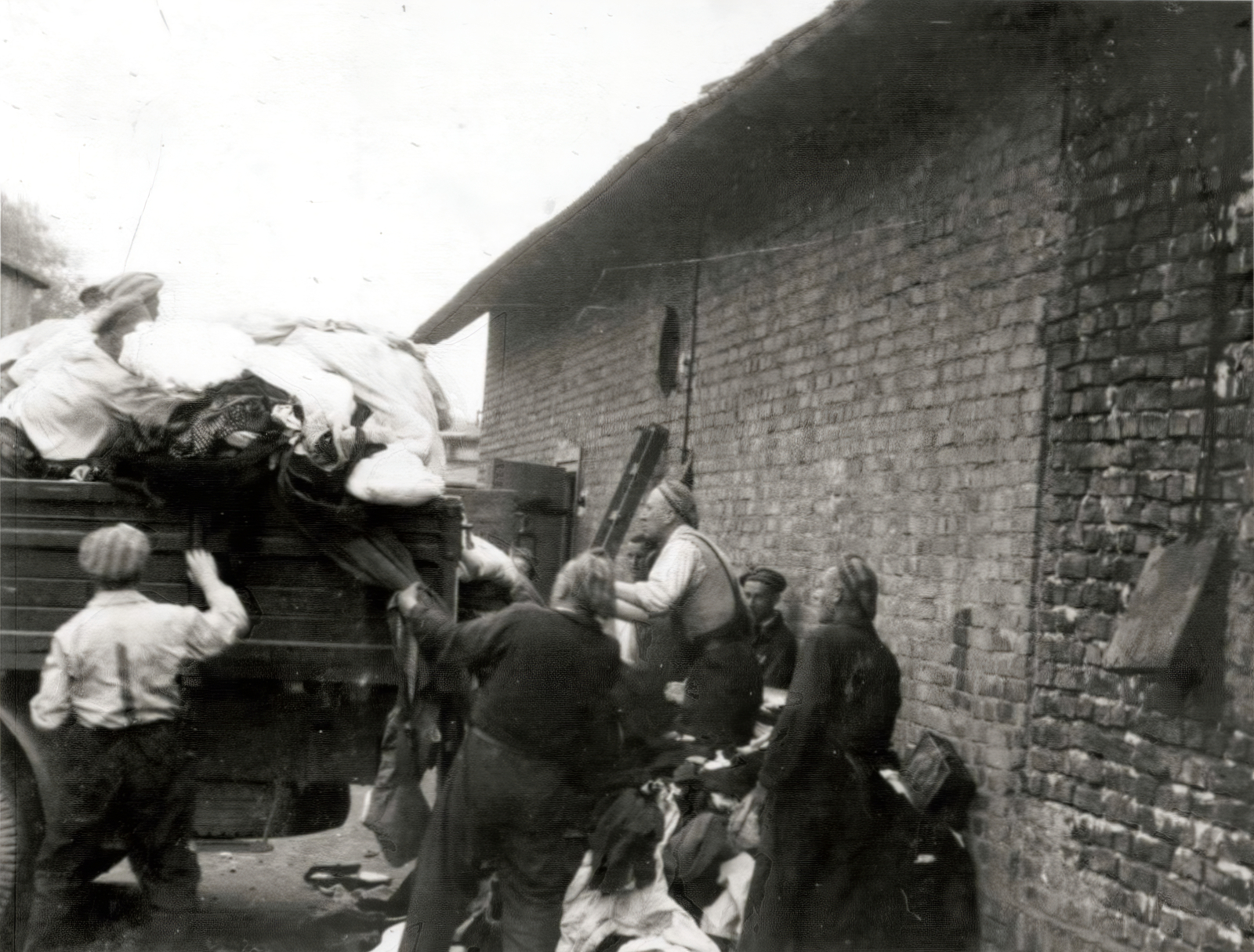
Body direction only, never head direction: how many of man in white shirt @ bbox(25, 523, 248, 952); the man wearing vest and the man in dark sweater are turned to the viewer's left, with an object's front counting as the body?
1

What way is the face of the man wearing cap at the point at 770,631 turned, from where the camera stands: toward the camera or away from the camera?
toward the camera

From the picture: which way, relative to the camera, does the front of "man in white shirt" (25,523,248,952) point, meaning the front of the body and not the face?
away from the camera

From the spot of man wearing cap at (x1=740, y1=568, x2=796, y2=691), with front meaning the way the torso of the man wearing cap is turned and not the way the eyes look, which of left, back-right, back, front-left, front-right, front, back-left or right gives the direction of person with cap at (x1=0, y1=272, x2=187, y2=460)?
front

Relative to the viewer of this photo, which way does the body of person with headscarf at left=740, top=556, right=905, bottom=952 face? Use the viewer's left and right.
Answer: facing to the left of the viewer

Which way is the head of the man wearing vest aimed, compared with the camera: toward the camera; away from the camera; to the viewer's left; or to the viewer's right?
to the viewer's left

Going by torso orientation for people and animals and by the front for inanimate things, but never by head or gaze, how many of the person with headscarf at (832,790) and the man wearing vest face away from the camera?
0

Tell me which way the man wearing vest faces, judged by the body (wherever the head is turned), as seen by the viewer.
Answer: to the viewer's left

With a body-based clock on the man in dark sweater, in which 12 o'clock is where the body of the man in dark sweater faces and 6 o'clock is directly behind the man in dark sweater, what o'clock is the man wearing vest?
The man wearing vest is roughly at 1 o'clock from the man in dark sweater.

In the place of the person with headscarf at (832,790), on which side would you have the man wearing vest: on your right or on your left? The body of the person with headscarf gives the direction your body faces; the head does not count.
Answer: on your right

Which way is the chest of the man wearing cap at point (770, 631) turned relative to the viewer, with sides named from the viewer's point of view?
facing the viewer and to the left of the viewer

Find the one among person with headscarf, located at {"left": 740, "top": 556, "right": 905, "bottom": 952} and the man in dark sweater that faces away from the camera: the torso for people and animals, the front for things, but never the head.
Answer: the man in dark sweater

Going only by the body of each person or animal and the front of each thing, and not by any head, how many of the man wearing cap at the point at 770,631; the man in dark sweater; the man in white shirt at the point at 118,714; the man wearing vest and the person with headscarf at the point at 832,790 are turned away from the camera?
2
